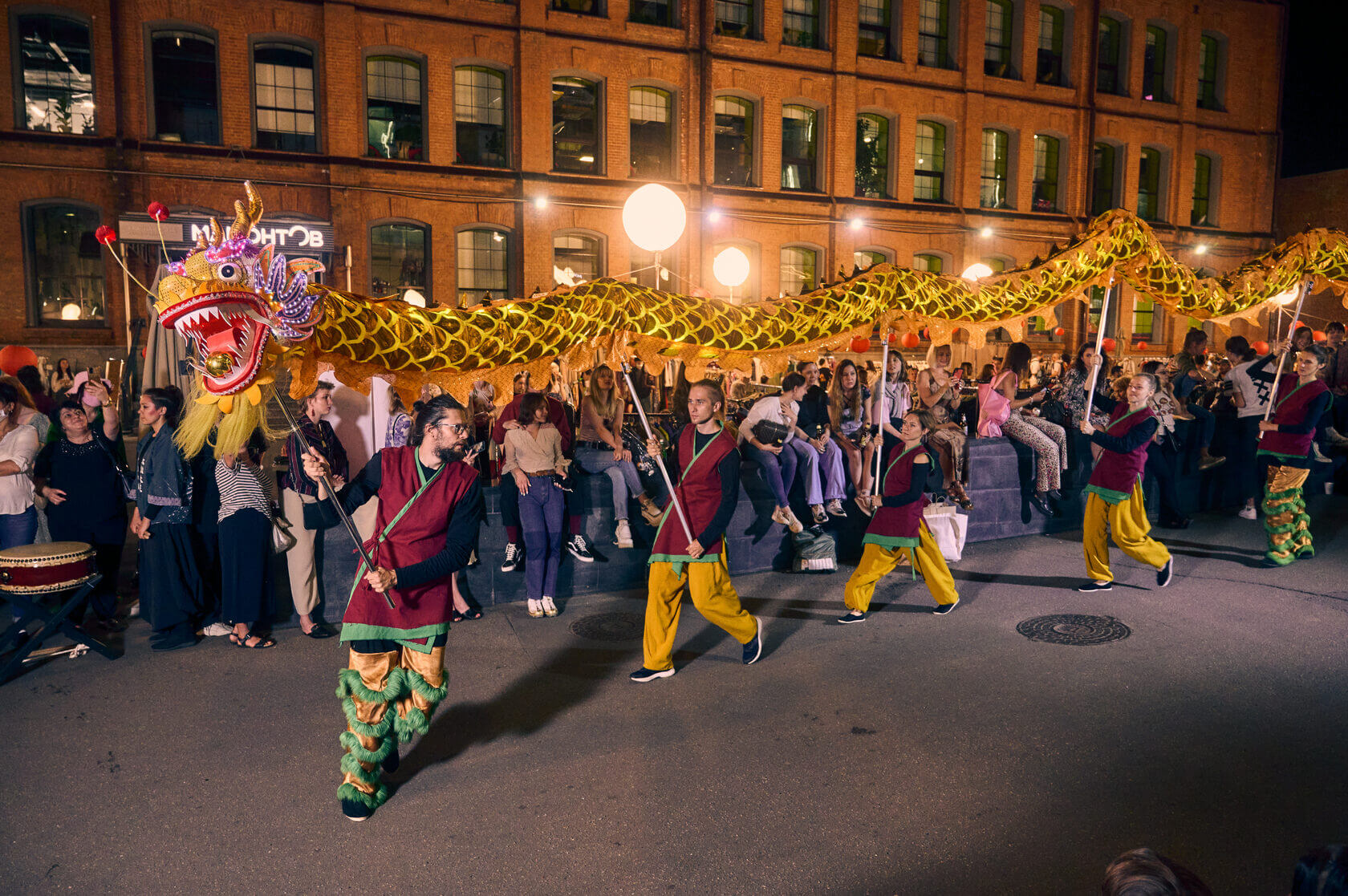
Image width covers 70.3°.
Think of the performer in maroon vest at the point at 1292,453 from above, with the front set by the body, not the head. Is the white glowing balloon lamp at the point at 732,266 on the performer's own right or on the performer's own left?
on the performer's own right

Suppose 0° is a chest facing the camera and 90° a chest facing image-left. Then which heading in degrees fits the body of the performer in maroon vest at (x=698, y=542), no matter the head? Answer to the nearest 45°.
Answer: approximately 45°

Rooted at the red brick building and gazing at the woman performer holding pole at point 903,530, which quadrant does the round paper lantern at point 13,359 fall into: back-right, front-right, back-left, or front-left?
front-right

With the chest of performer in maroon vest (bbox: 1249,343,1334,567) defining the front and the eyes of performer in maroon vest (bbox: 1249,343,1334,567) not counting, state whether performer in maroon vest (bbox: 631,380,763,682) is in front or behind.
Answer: in front

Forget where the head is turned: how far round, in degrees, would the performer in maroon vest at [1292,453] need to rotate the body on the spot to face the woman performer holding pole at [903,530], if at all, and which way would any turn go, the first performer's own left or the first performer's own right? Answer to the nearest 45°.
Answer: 0° — they already face them

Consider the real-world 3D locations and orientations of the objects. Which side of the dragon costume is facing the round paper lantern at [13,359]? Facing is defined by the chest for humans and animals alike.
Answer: front

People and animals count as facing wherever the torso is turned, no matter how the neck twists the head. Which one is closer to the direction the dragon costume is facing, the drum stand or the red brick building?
the drum stand

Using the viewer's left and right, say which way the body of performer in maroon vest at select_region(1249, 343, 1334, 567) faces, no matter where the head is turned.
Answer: facing the viewer and to the left of the viewer

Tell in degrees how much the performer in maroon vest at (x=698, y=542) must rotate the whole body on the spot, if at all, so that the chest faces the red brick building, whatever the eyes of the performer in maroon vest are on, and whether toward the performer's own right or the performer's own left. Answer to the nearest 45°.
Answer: approximately 135° to the performer's own right

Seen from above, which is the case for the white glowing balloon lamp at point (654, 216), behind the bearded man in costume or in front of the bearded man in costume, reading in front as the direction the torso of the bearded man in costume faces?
behind

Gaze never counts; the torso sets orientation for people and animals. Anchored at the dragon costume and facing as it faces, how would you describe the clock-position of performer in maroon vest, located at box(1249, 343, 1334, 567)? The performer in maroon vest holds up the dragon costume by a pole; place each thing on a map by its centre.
The performer in maroon vest is roughly at 5 o'clock from the dragon costume.

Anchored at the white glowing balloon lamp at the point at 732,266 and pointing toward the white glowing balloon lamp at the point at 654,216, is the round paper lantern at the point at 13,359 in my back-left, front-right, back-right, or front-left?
front-right

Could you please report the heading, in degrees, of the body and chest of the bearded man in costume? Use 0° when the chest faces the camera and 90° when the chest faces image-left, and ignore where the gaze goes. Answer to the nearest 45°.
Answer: approximately 45°

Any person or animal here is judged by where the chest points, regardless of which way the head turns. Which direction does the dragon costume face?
to the viewer's left

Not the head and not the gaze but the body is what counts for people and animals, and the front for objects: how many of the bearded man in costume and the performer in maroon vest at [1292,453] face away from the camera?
0
